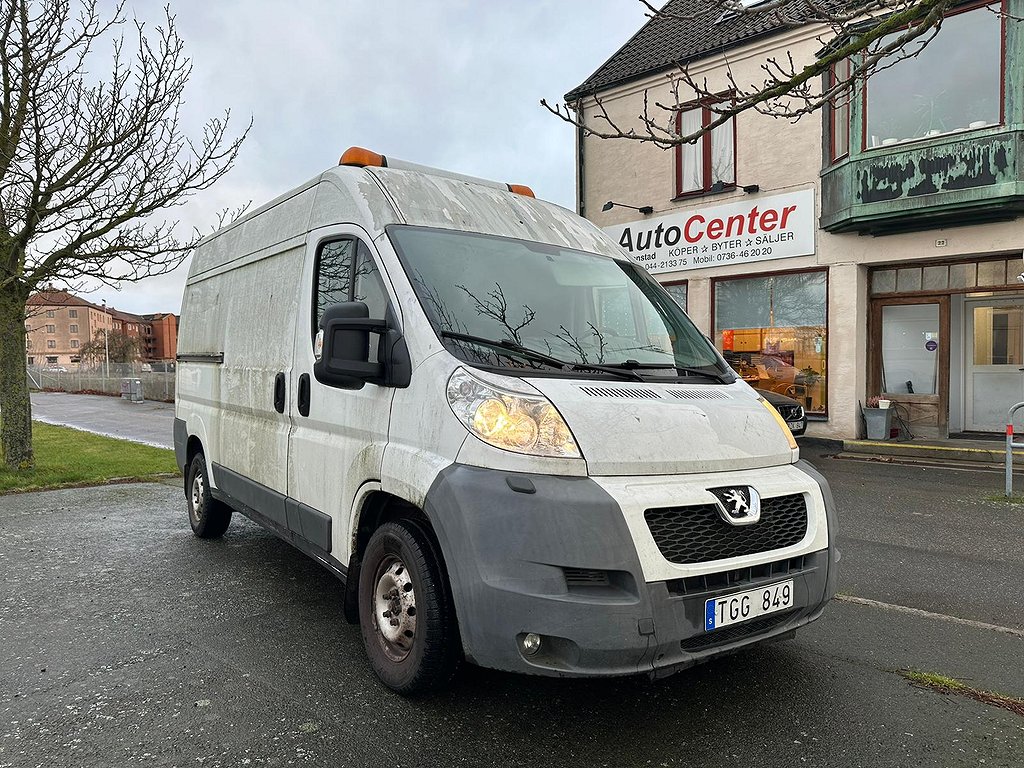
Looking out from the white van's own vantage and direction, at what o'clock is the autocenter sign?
The autocenter sign is roughly at 8 o'clock from the white van.

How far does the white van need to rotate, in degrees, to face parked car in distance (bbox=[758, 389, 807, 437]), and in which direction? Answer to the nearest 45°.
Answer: approximately 90° to its left

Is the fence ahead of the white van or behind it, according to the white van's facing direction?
behind

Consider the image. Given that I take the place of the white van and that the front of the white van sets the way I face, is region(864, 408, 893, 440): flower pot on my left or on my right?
on my left

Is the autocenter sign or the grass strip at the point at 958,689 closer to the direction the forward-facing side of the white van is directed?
the grass strip

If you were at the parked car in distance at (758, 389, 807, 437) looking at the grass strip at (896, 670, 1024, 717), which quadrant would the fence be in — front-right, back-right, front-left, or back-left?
back-right

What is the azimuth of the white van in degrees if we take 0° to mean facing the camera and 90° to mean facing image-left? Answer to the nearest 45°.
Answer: approximately 315°
